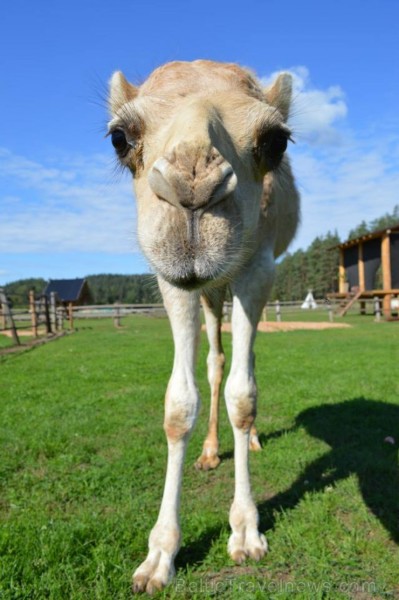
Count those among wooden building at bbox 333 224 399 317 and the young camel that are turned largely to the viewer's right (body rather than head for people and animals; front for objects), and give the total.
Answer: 0

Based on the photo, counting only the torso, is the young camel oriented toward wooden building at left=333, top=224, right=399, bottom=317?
no

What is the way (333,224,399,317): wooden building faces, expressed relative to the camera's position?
facing the viewer and to the left of the viewer

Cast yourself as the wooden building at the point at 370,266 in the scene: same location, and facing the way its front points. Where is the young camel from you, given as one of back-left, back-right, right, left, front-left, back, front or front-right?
front-left

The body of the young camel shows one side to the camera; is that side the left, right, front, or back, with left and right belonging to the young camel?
front
